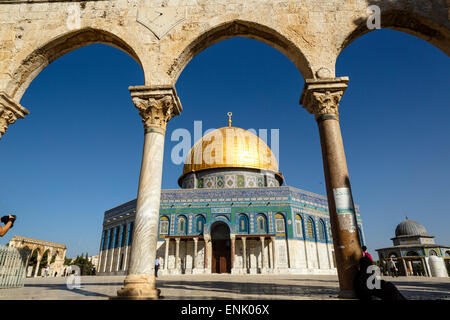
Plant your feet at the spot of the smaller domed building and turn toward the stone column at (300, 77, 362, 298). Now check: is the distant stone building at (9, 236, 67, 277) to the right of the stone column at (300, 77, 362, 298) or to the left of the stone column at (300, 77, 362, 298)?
right

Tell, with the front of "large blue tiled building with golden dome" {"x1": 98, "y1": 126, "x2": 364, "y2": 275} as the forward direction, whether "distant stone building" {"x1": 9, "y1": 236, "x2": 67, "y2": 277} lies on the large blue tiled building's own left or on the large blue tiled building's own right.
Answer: on the large blue tiled building's own right

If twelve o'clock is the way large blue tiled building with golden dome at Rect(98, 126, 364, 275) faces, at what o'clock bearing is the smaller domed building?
The smaller domed building is roughly at 8 o'clock from the large blue tiled building with golden dome.

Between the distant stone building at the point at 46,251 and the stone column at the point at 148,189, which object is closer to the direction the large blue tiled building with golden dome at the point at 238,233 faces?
the stone column

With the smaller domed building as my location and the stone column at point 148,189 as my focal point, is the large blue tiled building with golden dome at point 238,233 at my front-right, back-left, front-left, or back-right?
front-right

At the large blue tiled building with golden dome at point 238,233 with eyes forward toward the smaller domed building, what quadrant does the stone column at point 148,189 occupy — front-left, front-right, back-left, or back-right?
back-right

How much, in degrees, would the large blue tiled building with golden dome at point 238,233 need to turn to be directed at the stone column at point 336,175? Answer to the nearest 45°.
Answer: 0° — it already faces it

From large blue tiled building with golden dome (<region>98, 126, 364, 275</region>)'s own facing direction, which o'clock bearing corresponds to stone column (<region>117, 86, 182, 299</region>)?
The stone column is roughly at 12 o'clock from the large blue tiled building with golden dome.

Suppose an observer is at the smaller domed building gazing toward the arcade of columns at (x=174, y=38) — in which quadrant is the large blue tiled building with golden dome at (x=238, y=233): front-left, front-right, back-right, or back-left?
front-right

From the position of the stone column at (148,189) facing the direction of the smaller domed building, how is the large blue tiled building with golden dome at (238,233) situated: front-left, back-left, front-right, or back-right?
front-left

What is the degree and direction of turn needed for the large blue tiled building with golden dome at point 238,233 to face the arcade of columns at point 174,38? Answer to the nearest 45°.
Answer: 0° — it already faces it

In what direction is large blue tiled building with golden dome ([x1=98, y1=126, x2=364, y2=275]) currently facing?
toward the camera
